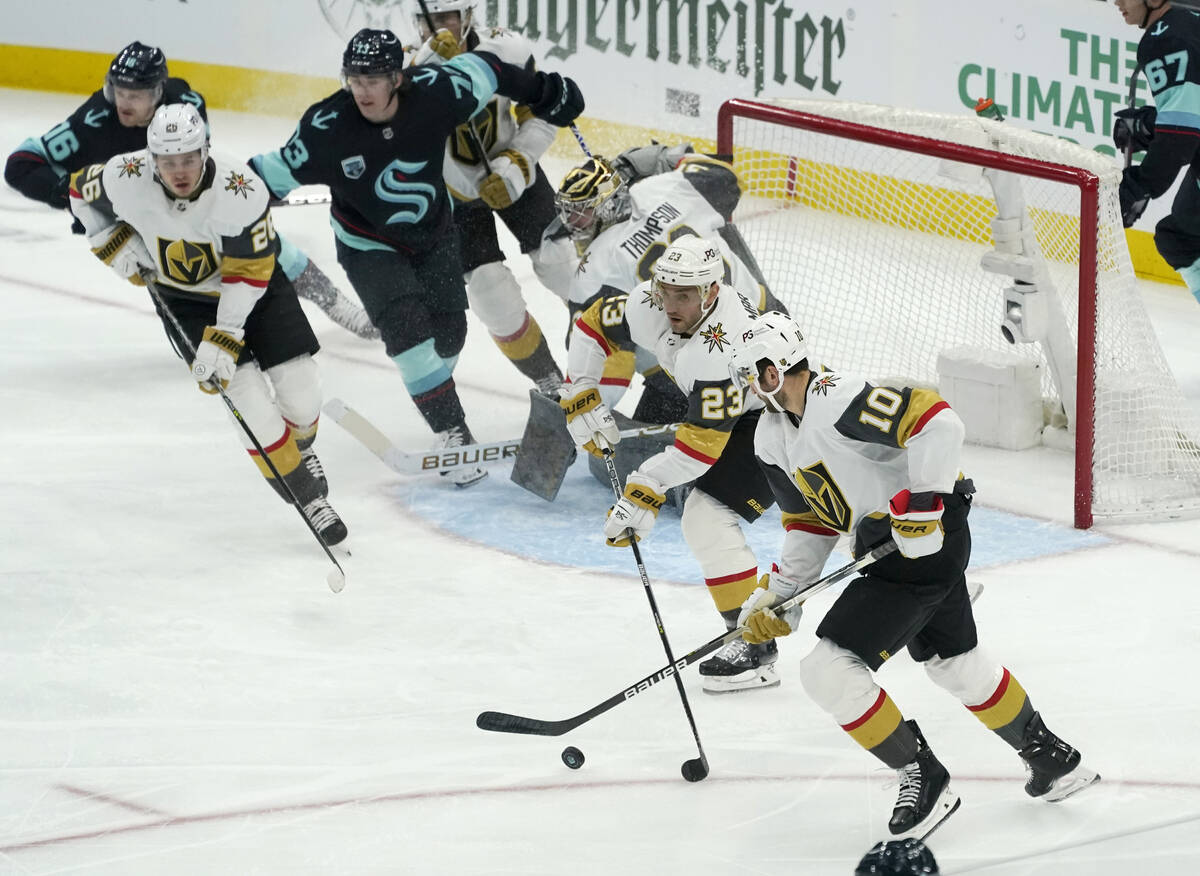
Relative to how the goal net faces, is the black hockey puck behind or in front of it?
in front

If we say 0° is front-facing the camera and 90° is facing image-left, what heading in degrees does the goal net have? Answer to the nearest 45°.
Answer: approximately 45°
